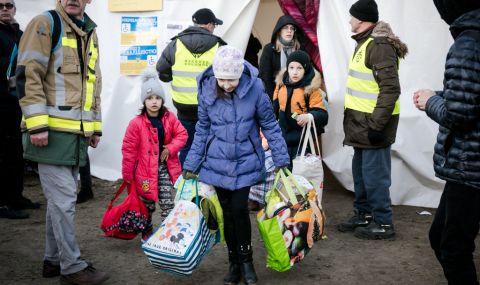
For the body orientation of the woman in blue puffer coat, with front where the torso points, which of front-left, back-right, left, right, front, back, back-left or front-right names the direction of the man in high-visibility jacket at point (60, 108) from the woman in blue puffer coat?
right

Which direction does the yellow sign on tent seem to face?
toward the camera

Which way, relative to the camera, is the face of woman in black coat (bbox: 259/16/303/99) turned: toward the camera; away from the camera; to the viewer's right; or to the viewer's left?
toward the camera

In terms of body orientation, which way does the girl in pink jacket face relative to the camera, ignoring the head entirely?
toward the camera

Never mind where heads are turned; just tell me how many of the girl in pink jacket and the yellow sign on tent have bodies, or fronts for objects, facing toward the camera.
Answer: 2

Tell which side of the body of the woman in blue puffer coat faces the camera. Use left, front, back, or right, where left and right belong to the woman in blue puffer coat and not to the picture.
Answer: front

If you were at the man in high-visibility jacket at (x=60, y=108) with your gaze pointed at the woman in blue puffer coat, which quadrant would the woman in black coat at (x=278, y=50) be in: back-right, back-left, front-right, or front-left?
front-left

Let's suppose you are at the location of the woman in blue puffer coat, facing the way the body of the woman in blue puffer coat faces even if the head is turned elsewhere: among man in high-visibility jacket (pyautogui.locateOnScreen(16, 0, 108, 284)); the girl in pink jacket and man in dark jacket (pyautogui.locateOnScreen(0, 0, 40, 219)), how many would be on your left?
0

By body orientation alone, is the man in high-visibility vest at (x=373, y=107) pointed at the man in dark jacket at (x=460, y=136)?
no

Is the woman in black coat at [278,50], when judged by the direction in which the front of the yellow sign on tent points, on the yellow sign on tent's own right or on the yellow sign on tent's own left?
on the yellow sign on tent's own left

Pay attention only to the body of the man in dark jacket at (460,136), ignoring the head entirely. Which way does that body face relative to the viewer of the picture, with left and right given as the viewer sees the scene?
facing to the left of the viewer

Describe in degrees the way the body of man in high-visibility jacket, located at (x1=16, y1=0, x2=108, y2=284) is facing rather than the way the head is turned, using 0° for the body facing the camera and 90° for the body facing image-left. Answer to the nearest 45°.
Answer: approximately 315°

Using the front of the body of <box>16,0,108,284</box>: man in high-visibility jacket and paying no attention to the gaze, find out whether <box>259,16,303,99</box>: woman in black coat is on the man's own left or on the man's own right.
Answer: on the man's own left
